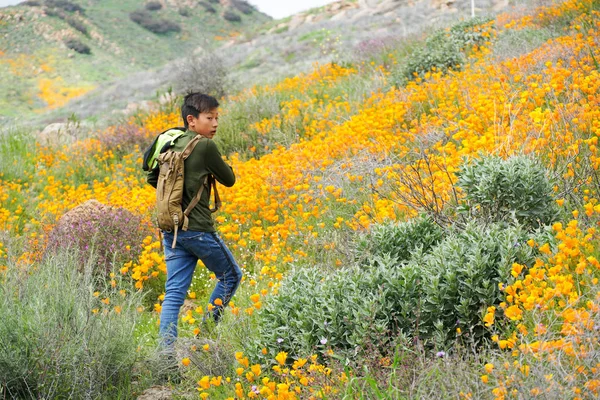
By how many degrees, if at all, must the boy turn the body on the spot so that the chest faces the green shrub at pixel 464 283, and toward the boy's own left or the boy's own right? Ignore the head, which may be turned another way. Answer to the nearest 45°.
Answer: approximately 90° to the boy's own right

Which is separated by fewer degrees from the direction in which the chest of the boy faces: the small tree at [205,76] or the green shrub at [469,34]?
the green shrub

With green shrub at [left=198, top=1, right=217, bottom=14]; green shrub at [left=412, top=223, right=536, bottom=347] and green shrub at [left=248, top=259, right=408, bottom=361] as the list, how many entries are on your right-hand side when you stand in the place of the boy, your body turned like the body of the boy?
2

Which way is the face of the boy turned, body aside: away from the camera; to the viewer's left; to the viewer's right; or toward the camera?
to the viewer's right

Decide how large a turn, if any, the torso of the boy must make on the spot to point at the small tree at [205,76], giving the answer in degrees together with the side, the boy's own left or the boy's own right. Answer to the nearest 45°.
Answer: approximately 45° to the boy's own left

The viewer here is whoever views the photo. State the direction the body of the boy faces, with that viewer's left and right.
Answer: facing away from the viewer and to the right of the viewer

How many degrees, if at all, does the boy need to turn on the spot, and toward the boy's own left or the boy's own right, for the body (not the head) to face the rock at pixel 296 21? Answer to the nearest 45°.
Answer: approximately 45° to the boy's own left

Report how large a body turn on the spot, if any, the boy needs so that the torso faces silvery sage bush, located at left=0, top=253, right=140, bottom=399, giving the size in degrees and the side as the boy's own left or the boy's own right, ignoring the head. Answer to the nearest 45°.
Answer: approximately 180°

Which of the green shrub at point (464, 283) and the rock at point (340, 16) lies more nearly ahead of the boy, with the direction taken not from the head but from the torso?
the rock

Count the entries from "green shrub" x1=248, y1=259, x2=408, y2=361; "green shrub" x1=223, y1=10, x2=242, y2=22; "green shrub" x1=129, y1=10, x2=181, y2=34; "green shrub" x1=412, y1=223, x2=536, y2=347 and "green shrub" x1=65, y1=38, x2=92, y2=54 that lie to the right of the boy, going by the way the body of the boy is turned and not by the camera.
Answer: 2
